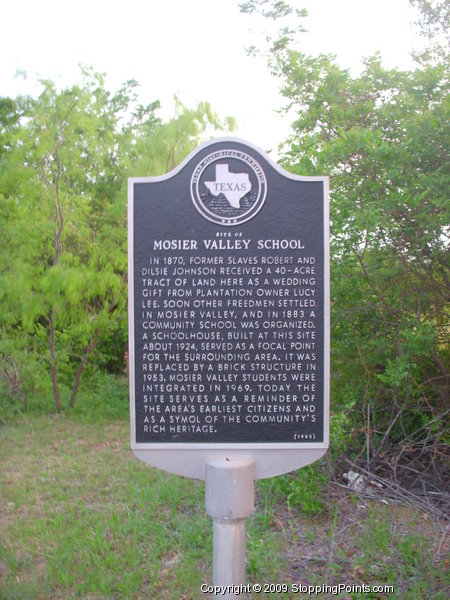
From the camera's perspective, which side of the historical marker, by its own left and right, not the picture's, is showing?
front

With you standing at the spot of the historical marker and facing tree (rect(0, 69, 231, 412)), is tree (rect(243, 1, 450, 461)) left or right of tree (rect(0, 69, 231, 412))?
right

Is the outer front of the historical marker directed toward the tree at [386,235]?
no

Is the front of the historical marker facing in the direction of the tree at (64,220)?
no
